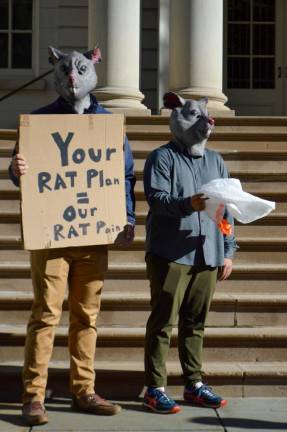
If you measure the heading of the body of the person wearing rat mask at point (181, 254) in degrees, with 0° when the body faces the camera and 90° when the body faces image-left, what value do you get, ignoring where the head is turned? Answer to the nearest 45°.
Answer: approximately 315°
